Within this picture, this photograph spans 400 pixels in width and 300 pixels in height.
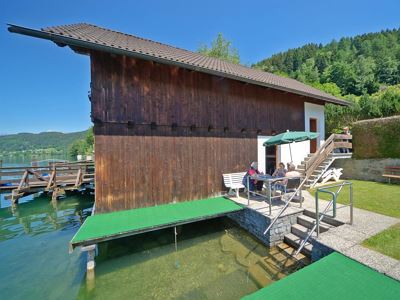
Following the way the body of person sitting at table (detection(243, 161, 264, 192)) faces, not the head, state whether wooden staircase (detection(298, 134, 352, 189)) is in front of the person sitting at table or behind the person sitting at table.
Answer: in front

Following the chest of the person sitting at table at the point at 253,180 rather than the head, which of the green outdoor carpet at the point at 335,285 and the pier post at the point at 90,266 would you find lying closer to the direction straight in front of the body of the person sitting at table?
the green outdoor carpet

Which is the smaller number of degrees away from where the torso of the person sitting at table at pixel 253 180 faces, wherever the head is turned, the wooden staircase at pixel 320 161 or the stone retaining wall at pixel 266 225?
the wooden staircase

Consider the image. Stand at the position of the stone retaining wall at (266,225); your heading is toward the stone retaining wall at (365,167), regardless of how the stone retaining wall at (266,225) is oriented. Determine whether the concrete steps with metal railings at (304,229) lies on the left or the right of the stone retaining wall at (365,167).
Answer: right

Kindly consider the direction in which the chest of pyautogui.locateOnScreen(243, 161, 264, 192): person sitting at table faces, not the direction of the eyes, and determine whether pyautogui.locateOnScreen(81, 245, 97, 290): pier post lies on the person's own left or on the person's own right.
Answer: on the person's own right

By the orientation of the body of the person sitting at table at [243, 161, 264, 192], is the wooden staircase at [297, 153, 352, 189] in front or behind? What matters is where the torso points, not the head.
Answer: in front

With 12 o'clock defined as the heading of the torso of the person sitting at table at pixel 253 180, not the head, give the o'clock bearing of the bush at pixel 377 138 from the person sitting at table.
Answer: The bush is roughly at 11 o'clock from the person sitting at table.

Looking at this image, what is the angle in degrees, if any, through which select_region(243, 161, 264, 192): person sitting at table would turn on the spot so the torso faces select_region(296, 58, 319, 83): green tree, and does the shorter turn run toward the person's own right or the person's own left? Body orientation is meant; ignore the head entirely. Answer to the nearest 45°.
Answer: approximately 90° to the person's own left

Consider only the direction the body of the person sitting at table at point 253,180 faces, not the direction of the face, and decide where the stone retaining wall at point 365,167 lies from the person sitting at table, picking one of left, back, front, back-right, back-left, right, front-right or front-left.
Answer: front-left

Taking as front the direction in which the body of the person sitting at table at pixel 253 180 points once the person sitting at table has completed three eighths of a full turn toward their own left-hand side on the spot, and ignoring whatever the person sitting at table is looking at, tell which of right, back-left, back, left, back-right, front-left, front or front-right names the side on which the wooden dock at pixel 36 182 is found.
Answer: front-left
